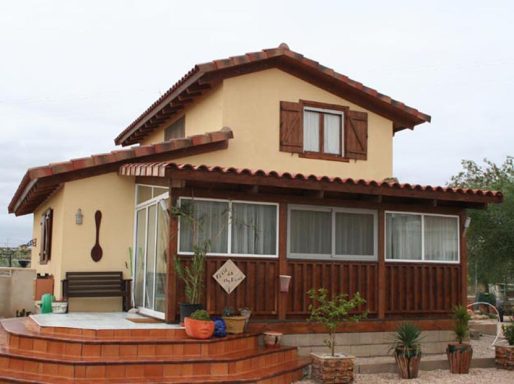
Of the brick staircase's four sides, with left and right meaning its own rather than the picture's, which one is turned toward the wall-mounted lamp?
back

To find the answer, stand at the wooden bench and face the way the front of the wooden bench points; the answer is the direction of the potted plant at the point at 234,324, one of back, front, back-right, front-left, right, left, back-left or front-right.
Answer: front-left

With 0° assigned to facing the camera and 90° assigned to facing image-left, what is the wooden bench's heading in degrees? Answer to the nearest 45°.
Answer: approximately 0°

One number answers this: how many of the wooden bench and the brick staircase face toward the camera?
2

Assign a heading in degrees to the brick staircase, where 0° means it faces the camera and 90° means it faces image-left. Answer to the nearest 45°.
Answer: approximately 0°

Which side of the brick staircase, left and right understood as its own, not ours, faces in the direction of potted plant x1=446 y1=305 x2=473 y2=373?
left
